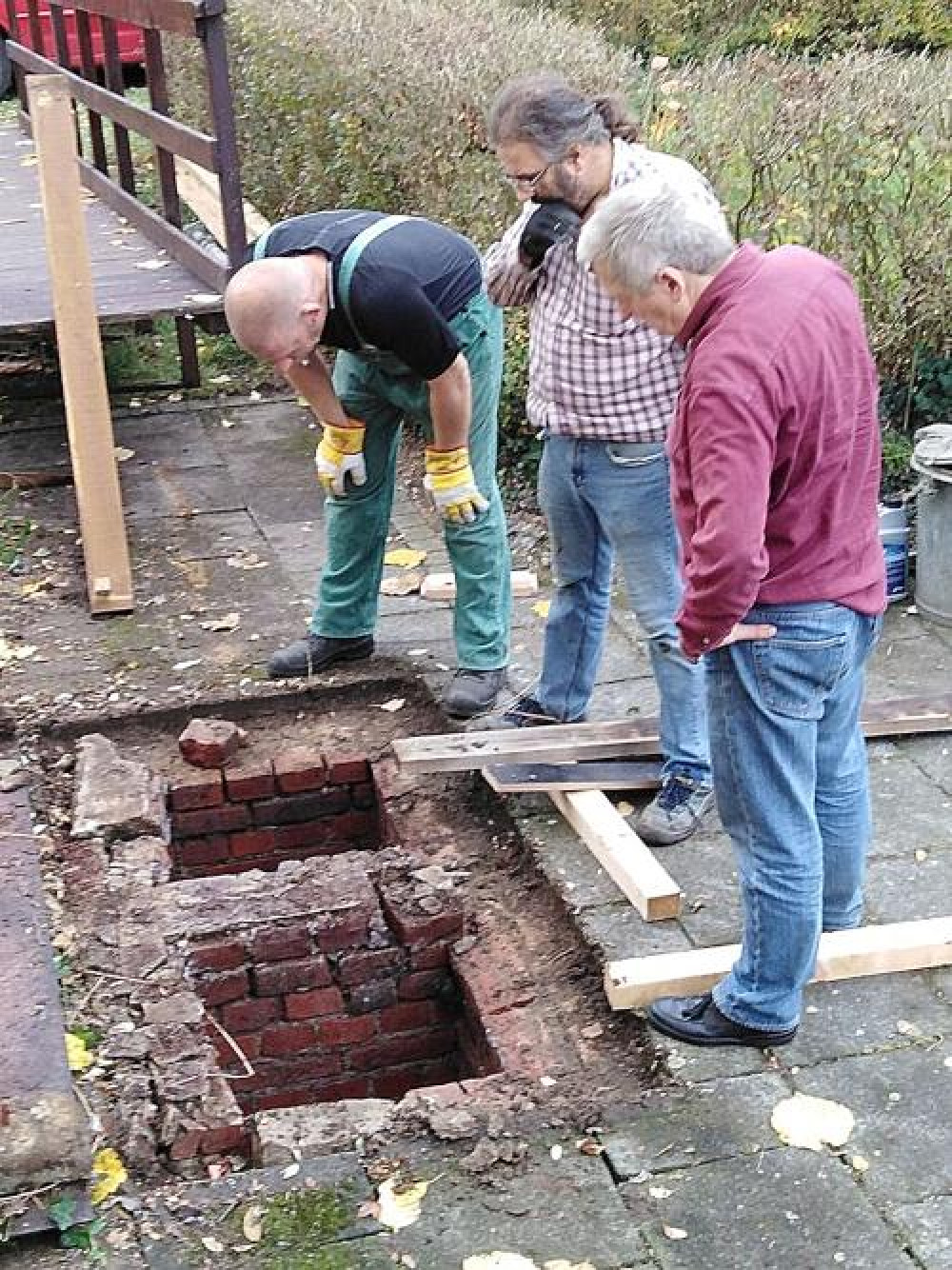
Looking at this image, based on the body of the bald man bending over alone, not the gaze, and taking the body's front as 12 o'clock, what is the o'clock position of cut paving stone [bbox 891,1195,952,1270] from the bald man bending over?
The cut paving stone is roughly at 10 o'clock from the bald man bending over.

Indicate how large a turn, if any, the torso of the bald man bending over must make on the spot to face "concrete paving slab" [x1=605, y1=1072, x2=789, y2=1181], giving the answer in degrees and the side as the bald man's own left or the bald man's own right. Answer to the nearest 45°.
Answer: approximately 45° to the bald man's own left

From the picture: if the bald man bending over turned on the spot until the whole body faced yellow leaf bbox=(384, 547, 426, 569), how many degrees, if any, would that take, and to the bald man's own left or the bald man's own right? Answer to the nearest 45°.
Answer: approximately 135° to the bald man's own right

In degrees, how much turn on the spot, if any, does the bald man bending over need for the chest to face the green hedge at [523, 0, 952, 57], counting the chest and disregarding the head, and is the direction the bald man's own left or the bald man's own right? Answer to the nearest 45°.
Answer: approximately 135° to the bald man's own right

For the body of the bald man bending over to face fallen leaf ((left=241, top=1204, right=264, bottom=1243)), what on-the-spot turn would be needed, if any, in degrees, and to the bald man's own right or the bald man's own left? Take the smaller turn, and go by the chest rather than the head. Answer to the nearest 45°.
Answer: approximately 45° to the bald man's own left

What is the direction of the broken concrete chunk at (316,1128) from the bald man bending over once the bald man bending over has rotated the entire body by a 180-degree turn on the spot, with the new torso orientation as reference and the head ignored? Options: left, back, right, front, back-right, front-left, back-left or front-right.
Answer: back-right

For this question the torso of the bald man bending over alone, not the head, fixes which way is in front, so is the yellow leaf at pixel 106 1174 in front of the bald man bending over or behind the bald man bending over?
in front

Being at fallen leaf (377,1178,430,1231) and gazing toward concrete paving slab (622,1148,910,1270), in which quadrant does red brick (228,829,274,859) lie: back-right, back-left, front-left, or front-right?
back-left

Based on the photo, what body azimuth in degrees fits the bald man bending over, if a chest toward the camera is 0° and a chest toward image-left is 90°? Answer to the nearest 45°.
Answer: approximately 45°

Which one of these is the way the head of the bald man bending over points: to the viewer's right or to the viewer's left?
to the viewer's left

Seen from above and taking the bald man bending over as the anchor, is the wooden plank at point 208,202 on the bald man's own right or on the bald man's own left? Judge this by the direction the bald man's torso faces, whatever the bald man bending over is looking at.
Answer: on the bald man's own right
